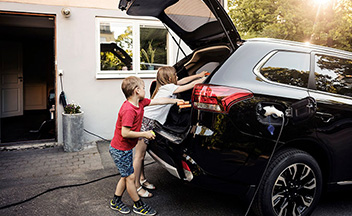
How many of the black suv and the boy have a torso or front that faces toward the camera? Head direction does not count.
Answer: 0

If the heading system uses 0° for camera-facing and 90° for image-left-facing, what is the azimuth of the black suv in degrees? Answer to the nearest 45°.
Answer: approximately 225°

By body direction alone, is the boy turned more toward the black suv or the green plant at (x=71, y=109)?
the black suv

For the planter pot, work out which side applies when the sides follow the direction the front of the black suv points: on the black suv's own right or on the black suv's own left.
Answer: on the black suv's own left

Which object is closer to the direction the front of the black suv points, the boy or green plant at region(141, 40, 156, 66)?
the green plant

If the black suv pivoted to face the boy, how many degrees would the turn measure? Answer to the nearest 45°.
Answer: approximately 135° to its left

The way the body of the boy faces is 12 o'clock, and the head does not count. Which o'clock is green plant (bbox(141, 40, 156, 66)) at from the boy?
The green plant is roughly at 9 o'clock from the boy.

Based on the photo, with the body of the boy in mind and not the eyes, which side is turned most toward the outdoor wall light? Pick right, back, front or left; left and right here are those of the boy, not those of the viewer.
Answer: left

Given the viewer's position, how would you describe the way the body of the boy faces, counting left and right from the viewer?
facing to the right of the viewer
